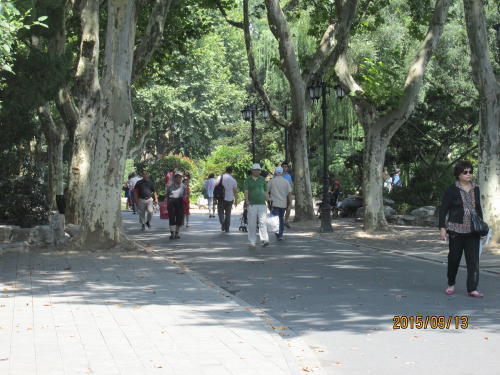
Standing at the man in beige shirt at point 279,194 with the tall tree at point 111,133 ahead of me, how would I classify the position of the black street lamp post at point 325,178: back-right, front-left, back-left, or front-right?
back-right

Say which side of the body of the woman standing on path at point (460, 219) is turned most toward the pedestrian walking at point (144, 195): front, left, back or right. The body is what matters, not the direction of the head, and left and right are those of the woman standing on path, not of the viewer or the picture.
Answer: back

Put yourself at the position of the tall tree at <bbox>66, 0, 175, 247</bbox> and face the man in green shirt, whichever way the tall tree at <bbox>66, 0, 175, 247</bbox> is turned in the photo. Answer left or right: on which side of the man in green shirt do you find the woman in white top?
left

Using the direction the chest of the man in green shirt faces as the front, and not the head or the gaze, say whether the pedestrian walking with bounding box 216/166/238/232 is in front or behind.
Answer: behind

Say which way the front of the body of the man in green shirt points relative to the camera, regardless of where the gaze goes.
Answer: toward the camera

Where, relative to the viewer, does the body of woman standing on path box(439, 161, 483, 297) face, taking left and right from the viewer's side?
facing the viewer and to the right of the viewer

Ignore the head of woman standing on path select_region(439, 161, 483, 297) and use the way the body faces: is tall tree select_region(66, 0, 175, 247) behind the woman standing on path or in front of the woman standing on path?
behind

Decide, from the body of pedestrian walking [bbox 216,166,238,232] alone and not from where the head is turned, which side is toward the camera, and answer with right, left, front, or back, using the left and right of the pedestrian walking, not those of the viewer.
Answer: back

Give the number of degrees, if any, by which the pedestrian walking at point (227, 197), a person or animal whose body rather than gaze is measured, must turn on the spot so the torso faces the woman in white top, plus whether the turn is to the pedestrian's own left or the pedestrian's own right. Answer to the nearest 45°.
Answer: approximately 135° to the pedestrian's own left
